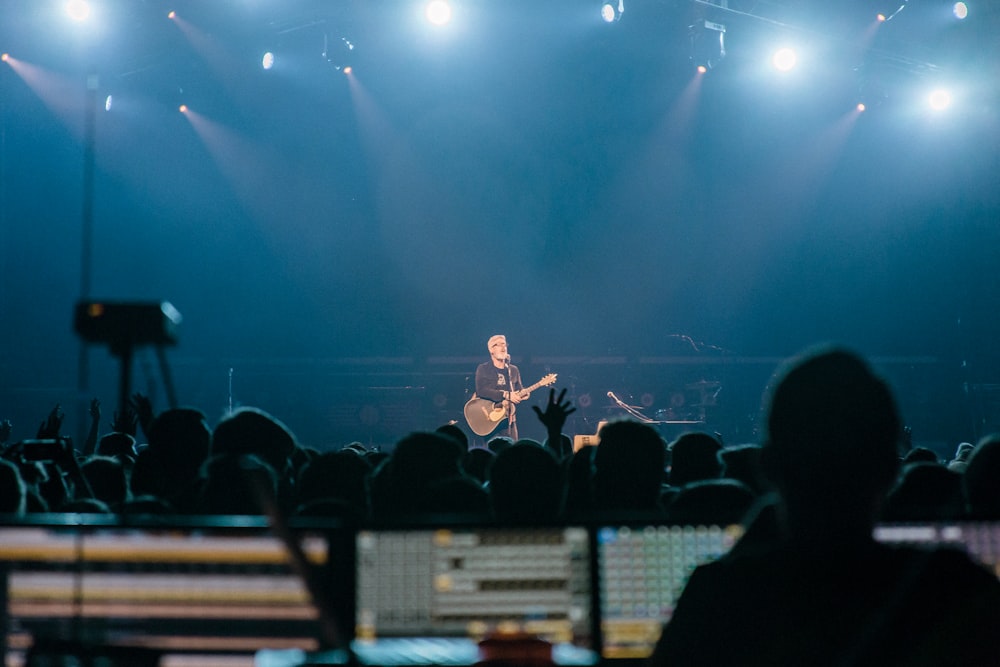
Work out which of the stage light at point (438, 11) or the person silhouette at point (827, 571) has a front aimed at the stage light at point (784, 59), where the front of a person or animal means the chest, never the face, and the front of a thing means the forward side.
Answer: the person silhouette

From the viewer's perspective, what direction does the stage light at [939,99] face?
toward the camera

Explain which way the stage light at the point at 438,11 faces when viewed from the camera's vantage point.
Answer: facing the viewer

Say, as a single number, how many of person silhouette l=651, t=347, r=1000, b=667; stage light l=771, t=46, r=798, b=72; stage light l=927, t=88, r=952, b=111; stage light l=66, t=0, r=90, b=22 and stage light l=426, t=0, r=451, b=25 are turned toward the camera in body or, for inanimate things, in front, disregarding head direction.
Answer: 4

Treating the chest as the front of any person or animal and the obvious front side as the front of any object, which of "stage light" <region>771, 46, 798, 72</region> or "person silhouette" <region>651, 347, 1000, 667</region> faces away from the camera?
the person silhouette

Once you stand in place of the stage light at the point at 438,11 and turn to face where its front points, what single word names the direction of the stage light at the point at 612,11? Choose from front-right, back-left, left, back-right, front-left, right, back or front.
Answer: left

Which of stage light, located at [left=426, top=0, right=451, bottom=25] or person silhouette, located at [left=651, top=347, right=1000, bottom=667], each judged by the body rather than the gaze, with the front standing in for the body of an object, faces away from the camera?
the person silhouette

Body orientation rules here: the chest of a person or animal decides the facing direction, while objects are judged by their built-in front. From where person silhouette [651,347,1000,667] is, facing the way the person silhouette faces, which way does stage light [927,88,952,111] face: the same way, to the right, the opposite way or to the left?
the opposite way

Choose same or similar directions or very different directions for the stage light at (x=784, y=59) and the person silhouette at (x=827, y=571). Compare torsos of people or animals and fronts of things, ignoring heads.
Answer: very different directions

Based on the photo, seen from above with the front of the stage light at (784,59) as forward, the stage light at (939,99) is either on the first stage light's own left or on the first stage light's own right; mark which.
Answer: on the first stage light's own left

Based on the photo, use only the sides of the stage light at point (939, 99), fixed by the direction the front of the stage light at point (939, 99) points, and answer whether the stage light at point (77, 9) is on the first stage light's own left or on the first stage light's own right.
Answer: on the first stage light's own right

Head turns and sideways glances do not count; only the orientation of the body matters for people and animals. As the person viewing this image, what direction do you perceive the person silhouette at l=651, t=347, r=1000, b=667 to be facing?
facing away from the viewer

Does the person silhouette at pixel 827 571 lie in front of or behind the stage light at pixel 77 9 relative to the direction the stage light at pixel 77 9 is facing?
in front
